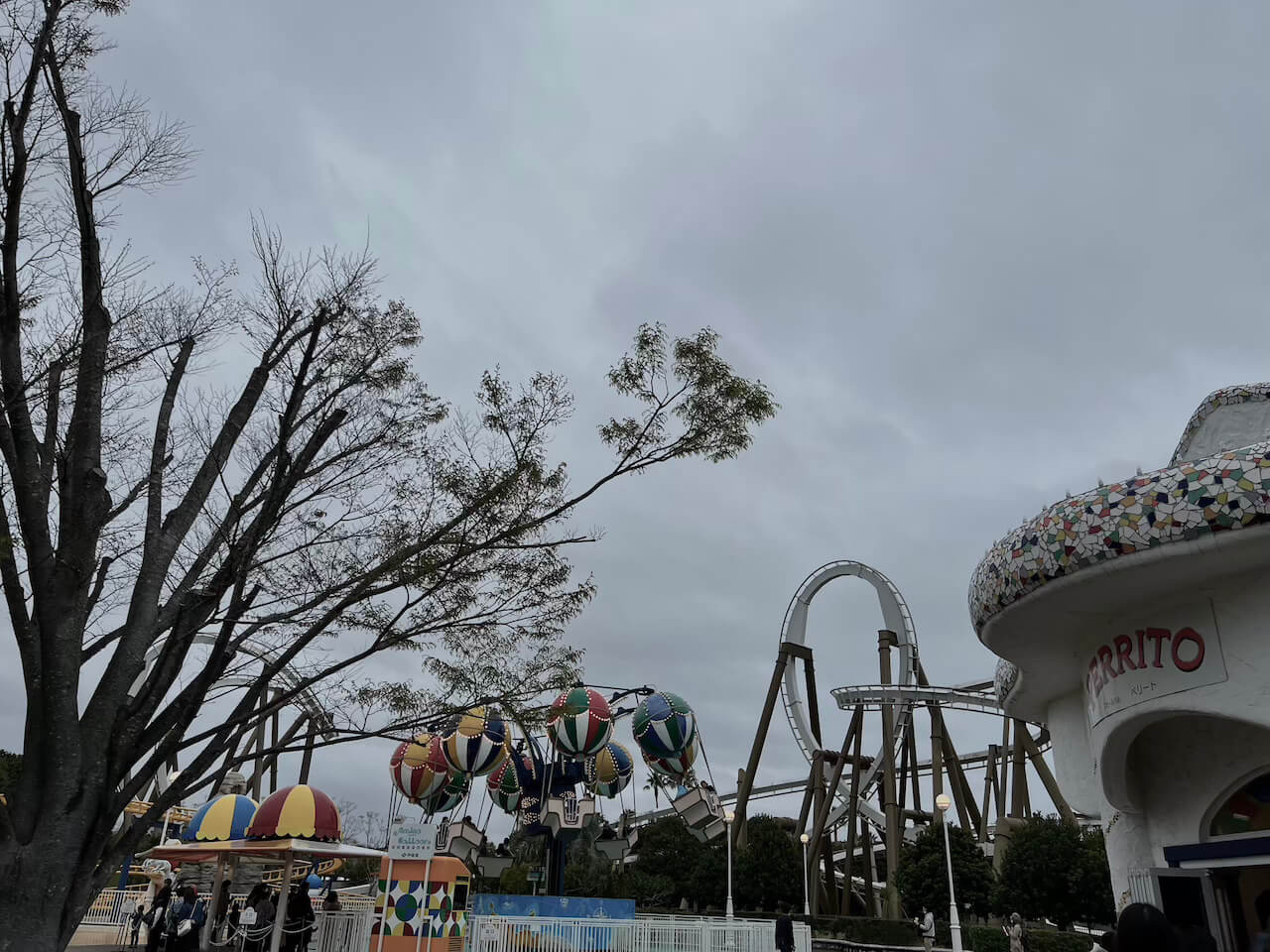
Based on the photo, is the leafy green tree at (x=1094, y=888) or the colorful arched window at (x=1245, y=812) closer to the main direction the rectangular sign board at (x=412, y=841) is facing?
the colorful arched window

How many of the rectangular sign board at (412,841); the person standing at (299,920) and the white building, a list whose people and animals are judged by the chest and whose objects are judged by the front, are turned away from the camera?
1

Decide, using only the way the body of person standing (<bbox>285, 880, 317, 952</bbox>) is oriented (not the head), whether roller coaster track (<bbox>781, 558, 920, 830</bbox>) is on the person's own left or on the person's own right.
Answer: on the person's own right

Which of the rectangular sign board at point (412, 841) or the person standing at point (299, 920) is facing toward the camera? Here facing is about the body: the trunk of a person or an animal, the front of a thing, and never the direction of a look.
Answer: the rectangular sign board

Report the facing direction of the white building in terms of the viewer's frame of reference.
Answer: facing the viewer and to the left of the viewer

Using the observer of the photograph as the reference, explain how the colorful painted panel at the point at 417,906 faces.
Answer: facing the viewer

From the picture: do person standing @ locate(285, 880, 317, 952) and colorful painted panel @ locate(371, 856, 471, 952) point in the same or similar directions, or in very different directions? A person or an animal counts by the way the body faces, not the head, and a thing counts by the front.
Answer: very different directions

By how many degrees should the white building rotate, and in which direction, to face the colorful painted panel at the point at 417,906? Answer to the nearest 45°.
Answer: approximately 45° to its right

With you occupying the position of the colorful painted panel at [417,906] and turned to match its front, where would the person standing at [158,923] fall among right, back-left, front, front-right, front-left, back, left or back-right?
back-right

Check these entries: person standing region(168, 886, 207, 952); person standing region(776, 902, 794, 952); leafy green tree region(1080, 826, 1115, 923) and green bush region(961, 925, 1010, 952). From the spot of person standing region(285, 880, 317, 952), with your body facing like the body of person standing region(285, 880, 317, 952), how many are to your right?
3

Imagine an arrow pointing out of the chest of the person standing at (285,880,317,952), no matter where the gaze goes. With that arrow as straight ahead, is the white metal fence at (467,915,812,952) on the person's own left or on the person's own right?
on the person's own right

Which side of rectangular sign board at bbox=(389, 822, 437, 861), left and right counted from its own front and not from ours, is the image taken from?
front

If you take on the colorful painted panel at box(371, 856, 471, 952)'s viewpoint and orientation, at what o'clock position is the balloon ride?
The balloon ride is roughly at 7 o'clock from the colorful painted panel.

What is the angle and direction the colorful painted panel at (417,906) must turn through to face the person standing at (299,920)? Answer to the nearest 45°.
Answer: approximately 135° to its right
